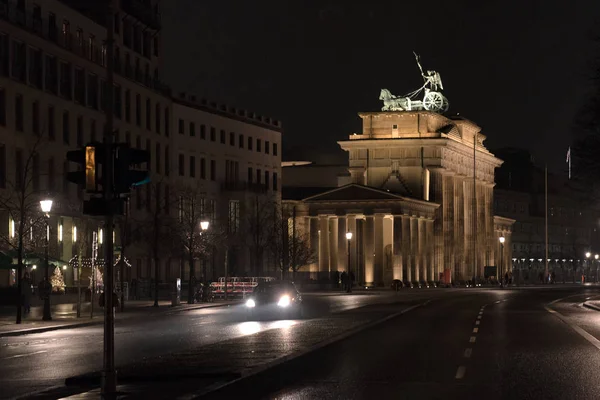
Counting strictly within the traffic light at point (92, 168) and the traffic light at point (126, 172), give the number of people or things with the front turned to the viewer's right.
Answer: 1

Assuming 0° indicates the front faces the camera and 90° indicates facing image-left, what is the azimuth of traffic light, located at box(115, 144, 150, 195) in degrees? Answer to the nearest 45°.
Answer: approximately 270°

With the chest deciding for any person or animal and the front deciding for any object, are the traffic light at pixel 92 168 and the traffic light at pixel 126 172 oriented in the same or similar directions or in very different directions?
very different directions
